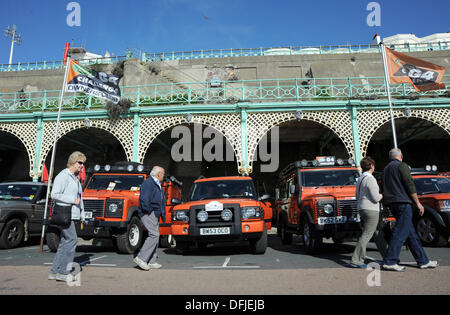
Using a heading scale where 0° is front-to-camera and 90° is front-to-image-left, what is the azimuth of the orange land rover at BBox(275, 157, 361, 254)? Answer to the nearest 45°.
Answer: approximately 315°

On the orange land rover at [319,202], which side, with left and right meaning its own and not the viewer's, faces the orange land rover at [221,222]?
right

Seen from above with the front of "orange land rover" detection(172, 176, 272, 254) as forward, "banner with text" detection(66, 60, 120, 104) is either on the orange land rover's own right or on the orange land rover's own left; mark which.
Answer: on the orange land rover's own right

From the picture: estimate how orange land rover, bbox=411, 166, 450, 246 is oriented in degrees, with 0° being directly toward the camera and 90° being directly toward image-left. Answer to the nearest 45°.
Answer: approximately 315°

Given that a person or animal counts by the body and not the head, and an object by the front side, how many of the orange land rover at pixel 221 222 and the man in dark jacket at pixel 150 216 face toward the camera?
1

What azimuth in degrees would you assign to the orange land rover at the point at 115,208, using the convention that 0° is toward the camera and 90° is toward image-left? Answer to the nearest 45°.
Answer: approximately 45°
